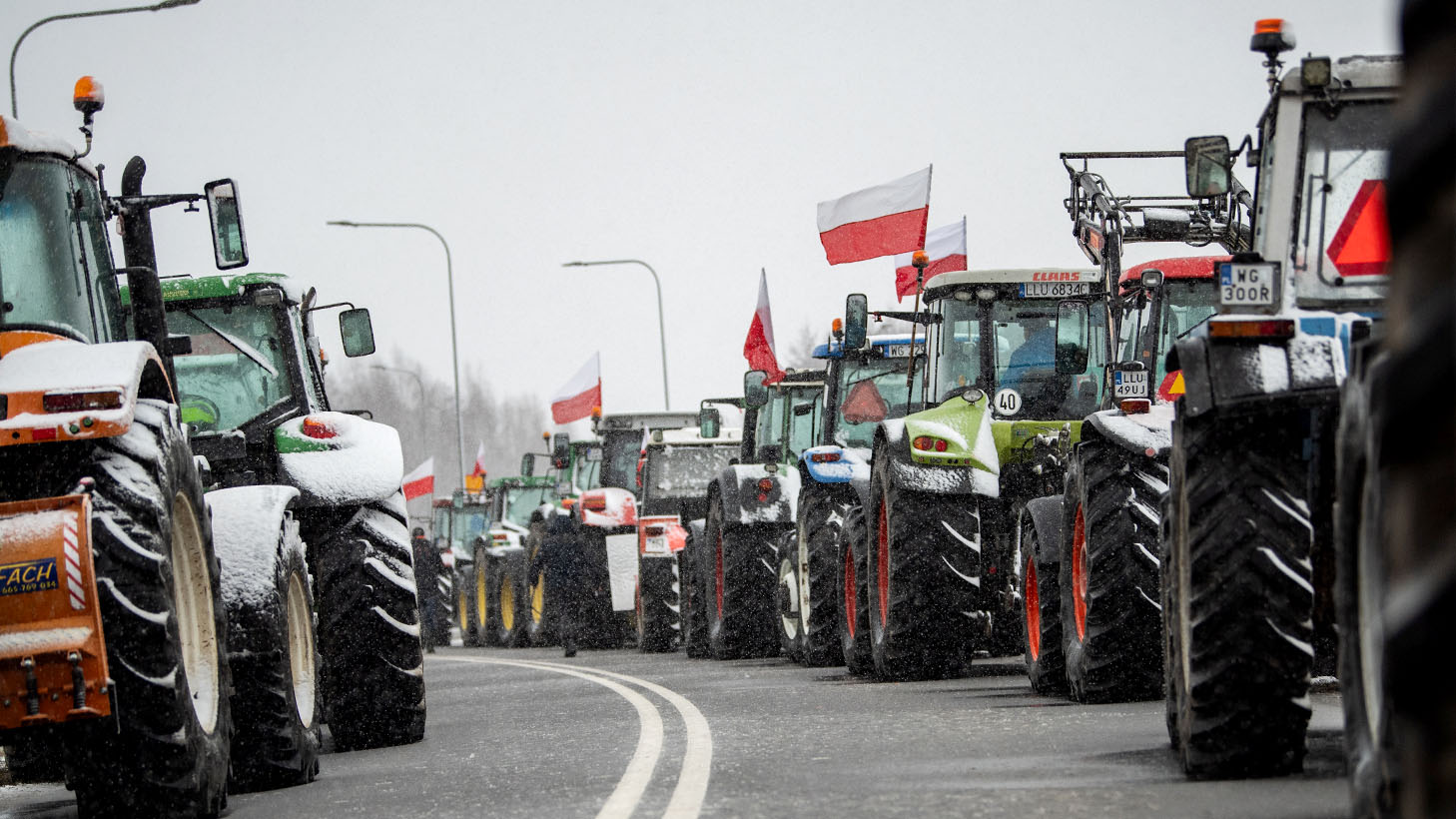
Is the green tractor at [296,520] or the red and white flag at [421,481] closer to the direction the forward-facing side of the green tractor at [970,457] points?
the red and white flag

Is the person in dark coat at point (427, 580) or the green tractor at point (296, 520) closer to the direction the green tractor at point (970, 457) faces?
the person in dark coat

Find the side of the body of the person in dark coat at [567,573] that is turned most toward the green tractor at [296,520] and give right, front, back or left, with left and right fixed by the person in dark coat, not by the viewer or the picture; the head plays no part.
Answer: back

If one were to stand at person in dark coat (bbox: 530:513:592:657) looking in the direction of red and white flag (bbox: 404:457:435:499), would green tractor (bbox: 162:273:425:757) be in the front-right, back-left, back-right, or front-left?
back-left

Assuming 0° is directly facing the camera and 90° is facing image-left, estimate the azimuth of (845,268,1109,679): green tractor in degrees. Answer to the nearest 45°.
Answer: approximately 135°

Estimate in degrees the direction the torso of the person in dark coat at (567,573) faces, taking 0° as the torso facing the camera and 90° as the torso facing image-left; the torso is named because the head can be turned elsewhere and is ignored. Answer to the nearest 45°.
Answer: approximately 180°
